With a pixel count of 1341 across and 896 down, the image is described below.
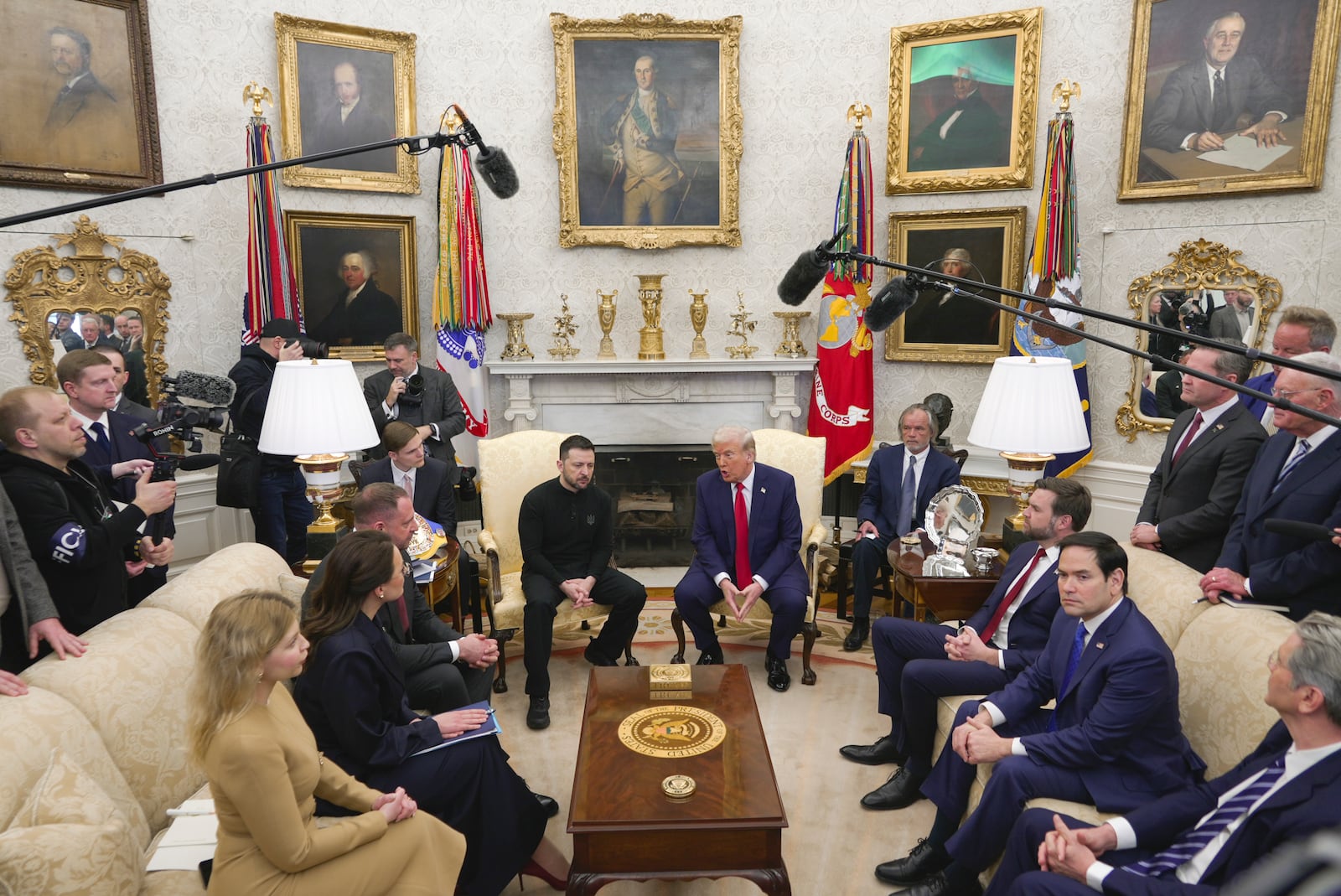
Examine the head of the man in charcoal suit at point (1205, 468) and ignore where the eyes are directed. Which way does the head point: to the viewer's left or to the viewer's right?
to the viewer's left

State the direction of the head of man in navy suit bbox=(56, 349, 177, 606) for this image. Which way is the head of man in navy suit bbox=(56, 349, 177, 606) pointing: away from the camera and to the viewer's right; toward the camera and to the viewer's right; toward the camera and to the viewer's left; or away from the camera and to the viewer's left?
toward the camera and to the viewer's right

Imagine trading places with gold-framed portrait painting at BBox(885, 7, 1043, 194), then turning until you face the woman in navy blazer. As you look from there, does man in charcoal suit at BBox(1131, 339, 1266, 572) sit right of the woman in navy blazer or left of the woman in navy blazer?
left

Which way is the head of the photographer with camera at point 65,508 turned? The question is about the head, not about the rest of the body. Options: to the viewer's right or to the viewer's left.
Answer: to the viewer's right

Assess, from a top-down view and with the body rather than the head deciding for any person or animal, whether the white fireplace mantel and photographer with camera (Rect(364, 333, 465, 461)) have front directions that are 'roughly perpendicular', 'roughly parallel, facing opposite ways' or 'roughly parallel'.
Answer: roughly parallel

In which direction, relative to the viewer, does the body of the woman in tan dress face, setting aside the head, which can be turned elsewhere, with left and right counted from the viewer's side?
facing to the right of the viewer

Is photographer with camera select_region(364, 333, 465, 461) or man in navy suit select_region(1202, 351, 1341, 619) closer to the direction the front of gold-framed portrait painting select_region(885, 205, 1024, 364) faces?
the man in navy suit

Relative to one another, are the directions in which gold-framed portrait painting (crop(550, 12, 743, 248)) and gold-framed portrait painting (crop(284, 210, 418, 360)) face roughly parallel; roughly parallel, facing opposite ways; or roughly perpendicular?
roughly parallel

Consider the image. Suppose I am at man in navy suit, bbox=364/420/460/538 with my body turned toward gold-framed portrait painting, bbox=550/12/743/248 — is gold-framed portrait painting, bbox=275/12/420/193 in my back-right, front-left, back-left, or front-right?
front-left

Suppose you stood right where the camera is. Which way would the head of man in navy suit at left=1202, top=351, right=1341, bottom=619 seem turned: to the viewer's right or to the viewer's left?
to the viewer's left

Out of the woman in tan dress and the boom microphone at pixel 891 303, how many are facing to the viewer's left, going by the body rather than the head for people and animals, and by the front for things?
1

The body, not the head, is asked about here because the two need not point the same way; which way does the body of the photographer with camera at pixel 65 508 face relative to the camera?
to the viewer's right

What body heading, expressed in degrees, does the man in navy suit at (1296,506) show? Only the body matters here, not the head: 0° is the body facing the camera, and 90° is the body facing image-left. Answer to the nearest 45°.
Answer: approximately 45°

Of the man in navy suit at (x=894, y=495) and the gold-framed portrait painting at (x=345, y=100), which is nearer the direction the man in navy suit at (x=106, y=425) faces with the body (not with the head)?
the man in navy suit

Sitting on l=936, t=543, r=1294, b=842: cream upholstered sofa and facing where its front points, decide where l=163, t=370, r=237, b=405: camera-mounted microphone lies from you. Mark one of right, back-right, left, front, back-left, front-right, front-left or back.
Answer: front-right

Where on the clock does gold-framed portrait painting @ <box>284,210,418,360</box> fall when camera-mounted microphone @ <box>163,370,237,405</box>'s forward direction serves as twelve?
The gold-framed portrait painting is roughly at 10 o'clock from the camera-mounted microphone.

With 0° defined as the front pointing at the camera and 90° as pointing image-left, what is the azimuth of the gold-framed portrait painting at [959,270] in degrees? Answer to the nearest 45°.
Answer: approximately 0°

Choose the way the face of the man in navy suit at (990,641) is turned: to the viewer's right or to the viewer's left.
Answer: to the viewer's left

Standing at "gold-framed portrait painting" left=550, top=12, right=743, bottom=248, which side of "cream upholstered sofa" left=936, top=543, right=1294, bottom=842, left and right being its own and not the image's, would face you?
right

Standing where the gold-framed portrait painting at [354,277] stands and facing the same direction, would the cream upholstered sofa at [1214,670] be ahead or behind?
ahead
